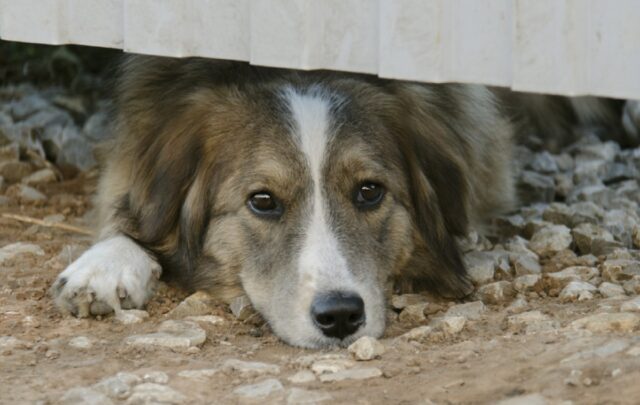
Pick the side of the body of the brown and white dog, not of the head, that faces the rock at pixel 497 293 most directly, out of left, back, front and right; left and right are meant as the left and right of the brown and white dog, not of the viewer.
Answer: left

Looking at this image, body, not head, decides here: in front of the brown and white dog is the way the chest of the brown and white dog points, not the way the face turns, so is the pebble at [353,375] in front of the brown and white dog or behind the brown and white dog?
in front

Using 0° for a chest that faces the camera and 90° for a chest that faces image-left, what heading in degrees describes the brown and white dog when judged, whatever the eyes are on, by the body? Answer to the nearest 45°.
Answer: approximately 0°

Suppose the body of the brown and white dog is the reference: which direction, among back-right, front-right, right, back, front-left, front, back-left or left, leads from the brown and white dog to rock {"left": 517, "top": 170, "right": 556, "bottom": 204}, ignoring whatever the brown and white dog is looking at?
back-left

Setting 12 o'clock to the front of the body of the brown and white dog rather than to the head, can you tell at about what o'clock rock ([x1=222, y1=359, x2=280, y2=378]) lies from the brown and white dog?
The rock is roughly at 12 o'clock from the brown and white dog.

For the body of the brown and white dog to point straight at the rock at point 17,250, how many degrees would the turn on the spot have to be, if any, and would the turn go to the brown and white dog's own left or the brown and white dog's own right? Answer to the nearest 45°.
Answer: approximately 90° to the brown and white dog's own right

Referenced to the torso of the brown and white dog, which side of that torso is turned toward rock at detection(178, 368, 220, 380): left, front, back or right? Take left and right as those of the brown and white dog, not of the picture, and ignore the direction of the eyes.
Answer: front

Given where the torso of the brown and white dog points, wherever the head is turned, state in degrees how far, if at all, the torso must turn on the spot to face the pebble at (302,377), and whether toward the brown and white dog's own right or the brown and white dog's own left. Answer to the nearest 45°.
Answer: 0° — it already faces it

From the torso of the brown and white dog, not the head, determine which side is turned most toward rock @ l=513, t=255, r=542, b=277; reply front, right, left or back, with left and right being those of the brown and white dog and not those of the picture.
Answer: left

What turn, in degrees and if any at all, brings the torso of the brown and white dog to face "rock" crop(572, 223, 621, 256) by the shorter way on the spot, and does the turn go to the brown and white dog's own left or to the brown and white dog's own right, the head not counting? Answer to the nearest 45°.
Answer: approximately 90° to the brown and white dog's own left

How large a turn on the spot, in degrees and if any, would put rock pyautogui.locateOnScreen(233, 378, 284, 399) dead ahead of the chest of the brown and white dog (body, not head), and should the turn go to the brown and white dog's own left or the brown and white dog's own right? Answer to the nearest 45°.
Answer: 0° — it already faces it
